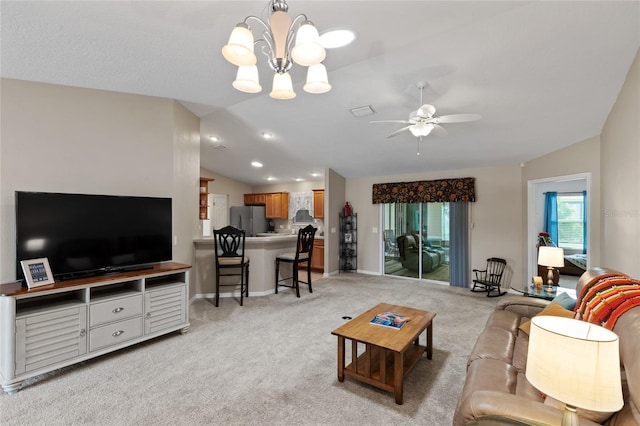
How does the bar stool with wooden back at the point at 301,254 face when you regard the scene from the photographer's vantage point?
facing away from the viewer and to the left of the viewer

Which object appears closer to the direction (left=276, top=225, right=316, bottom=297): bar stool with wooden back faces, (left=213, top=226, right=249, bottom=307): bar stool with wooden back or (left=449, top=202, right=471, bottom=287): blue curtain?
the bar stool with wooden back

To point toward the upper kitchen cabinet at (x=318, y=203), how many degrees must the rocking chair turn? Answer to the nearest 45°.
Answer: approximately 45° to its right

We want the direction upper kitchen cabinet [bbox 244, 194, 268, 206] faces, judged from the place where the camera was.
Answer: facing the viewer

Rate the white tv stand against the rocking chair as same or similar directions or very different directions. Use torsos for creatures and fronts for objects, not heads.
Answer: very different directions

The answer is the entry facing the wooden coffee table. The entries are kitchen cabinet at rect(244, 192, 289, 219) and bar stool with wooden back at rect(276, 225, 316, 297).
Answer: the kitchen cabinet

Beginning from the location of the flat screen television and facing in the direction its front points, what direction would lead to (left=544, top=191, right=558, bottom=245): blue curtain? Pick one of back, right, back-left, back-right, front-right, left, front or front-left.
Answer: front-left

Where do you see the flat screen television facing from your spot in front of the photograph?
facing the viewer and to the right of the viewer

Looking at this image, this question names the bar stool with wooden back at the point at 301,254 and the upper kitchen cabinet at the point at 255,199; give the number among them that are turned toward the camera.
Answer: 1

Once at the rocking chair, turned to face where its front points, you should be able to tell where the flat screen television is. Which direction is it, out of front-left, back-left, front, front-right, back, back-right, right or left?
front

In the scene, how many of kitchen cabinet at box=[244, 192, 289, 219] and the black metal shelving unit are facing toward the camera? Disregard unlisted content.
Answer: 2

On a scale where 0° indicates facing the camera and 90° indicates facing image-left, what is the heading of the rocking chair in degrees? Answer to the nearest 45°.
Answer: approximately 45°
